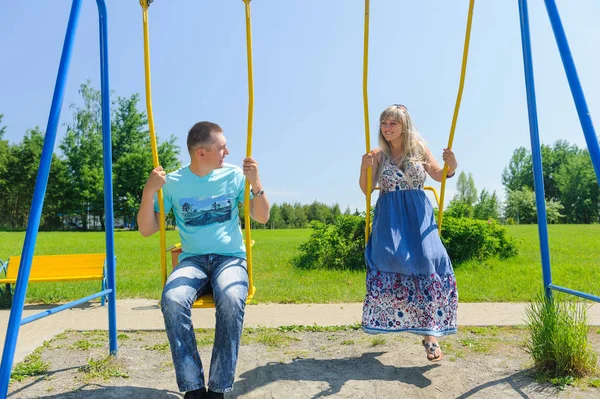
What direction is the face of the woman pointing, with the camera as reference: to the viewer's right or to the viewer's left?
to the viewer's left

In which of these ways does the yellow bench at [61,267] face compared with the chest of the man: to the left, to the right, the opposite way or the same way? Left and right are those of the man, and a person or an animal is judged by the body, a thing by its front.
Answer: the same way

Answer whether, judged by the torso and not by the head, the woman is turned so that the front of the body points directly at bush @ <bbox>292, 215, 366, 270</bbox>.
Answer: no

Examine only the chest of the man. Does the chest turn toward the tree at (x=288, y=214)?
no

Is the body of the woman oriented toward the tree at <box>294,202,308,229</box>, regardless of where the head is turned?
no

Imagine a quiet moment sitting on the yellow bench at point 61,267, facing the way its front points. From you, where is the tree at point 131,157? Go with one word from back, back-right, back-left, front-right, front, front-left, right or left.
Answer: back

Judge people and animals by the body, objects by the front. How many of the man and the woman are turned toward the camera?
2

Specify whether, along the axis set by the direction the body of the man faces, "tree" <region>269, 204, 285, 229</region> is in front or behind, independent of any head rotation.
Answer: behind

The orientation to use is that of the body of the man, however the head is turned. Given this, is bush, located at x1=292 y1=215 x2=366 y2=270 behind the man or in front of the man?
behind

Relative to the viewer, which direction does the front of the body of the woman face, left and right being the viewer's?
facing the viewer

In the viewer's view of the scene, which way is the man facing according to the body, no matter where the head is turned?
toward the camera

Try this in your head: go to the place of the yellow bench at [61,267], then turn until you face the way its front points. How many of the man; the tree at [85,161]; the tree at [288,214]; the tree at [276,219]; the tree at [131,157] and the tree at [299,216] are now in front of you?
1

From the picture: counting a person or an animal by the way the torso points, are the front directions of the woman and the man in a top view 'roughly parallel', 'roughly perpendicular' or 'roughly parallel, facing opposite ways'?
roughly parallel

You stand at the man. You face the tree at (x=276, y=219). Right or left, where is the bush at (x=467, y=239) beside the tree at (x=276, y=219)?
right

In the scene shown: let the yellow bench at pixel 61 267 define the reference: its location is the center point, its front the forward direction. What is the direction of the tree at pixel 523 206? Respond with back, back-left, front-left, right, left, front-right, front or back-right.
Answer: back-left
